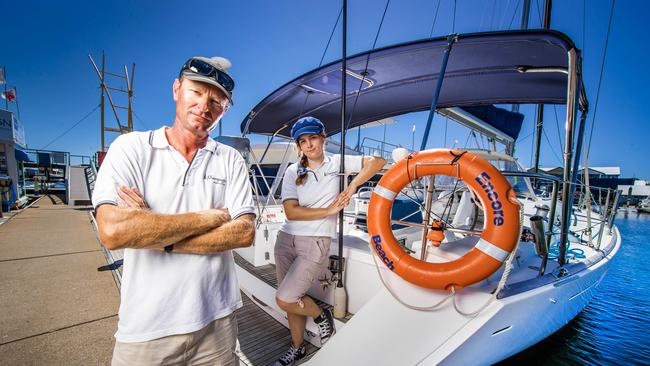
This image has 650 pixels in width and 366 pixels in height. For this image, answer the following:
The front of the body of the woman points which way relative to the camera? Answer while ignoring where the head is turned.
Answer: toward the camera

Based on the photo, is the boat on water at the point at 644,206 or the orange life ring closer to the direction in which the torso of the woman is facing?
the orange life ring

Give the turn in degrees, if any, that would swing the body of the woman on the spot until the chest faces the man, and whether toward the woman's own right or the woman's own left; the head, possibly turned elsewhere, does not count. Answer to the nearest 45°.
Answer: approximately 45° to the woman's own right

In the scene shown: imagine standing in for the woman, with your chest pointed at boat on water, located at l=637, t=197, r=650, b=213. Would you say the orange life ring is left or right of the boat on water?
right

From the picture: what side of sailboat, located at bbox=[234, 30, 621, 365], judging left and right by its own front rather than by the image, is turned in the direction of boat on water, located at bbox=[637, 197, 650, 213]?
front

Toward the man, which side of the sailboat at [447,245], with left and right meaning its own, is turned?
back

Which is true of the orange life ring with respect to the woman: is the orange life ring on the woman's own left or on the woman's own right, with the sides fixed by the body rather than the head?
on the woman's own left

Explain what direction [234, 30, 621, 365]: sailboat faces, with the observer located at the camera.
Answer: facing away from the viewer and to the right of the viewer
